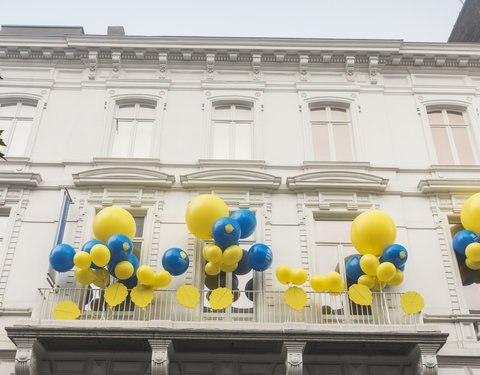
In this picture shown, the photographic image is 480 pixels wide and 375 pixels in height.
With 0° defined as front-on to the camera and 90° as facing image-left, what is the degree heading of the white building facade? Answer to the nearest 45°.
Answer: approximately 0°
